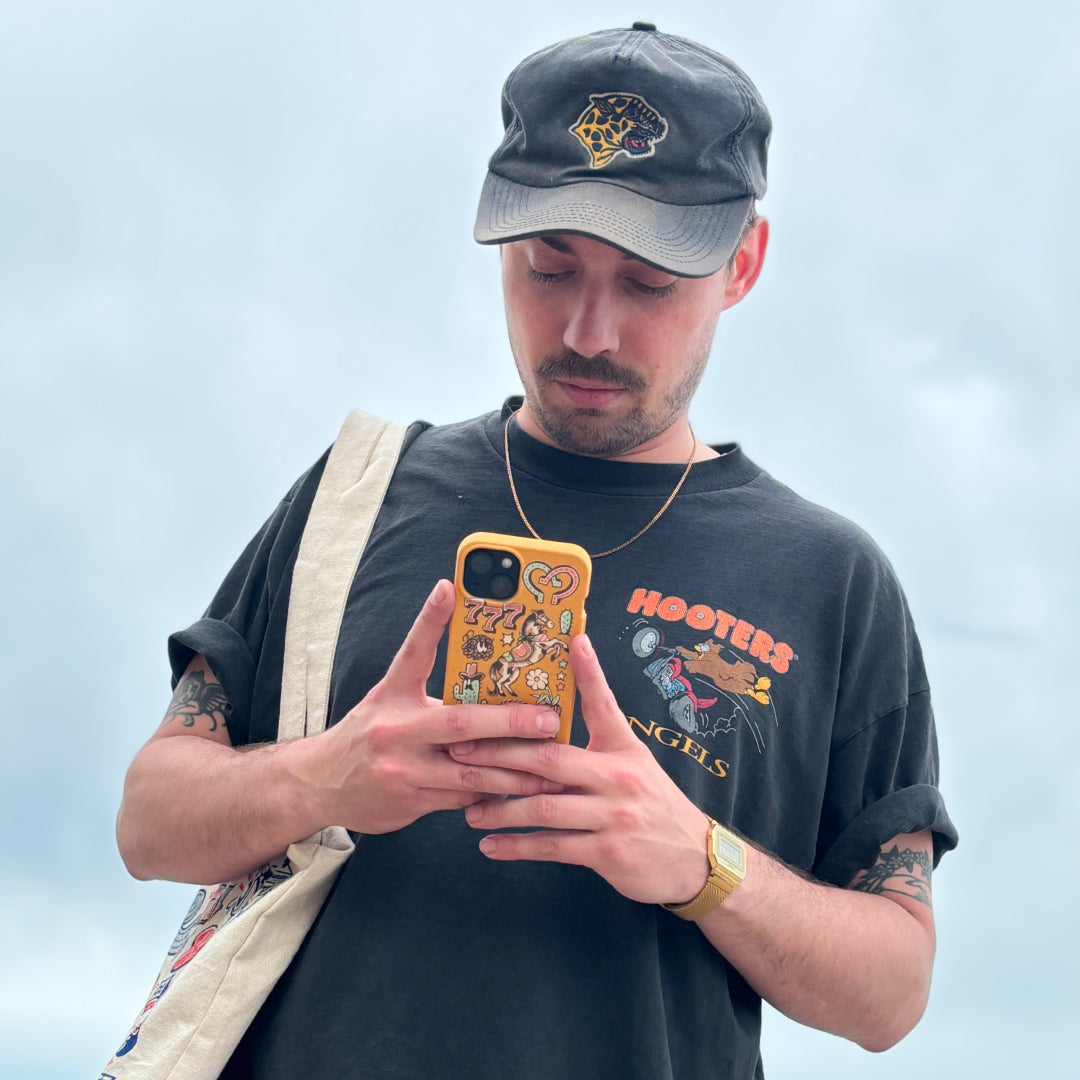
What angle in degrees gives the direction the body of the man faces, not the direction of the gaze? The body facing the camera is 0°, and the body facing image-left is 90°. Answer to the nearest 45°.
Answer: approximately 0°
